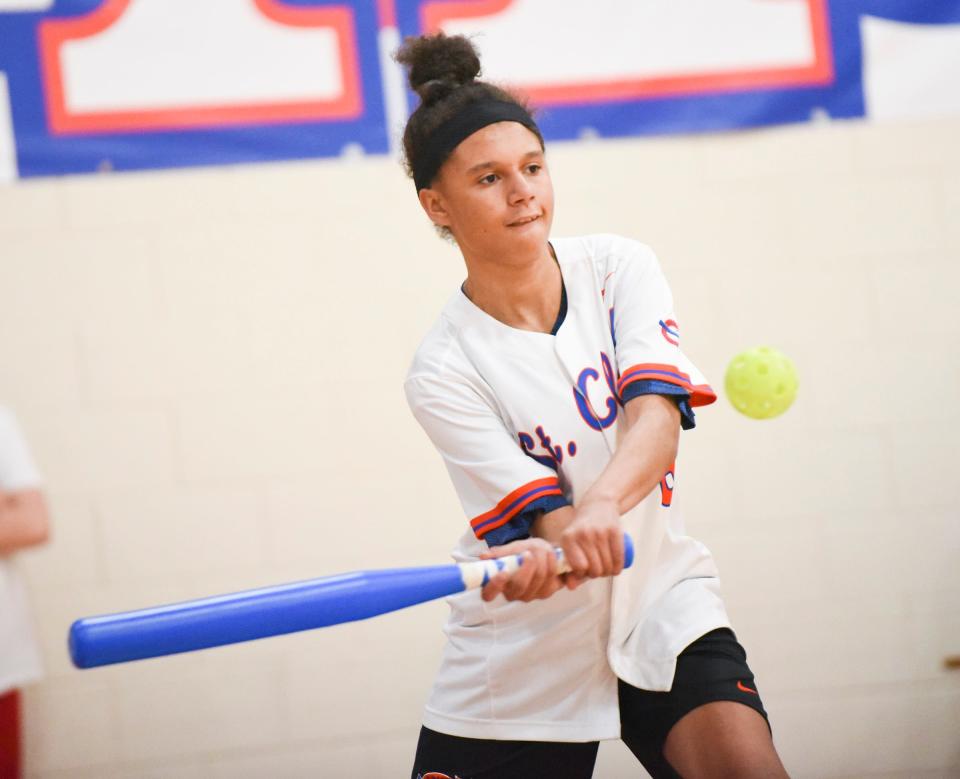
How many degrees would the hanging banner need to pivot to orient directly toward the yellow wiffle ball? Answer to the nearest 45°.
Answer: approximately 45° to its left

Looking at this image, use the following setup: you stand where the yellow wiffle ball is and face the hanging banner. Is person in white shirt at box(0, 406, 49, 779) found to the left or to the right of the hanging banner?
left

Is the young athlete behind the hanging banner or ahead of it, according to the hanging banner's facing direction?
ahead

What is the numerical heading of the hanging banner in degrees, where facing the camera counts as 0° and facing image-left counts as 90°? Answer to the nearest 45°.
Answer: approximately 0°

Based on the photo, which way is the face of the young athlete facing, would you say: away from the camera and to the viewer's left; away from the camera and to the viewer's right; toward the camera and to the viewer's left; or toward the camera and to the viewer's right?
toward the camera and to the viewer's right
